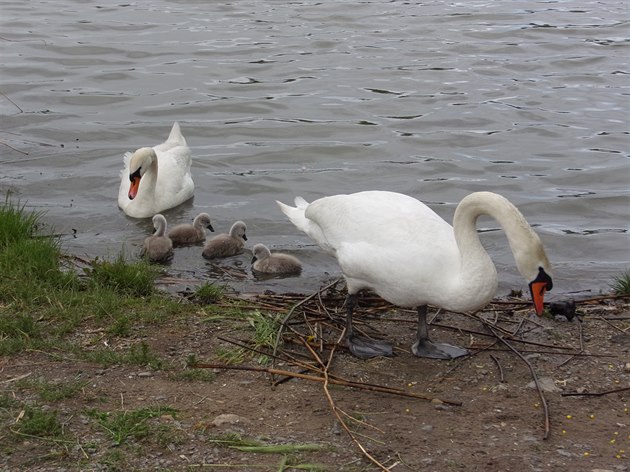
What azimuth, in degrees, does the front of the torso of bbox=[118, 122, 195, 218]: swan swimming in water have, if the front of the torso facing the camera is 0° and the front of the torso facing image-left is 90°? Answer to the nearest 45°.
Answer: approximately 45°

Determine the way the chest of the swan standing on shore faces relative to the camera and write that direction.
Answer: to the viewer's right

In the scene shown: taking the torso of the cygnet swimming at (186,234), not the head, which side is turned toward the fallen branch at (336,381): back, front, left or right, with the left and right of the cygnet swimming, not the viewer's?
right

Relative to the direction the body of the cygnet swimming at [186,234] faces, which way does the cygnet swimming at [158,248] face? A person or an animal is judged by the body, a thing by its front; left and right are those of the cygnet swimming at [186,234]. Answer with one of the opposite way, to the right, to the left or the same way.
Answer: to the left

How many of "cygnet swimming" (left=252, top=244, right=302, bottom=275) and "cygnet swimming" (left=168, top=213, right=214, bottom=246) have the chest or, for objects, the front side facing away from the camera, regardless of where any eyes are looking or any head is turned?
0

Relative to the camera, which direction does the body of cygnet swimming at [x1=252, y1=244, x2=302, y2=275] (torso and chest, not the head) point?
to the viewer's left

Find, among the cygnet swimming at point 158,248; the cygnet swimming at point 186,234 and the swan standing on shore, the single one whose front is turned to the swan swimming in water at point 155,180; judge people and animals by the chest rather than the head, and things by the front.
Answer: the cygnet swimming at point 158,248

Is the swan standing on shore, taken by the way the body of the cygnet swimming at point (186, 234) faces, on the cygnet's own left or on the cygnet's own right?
on the cygnet's own right

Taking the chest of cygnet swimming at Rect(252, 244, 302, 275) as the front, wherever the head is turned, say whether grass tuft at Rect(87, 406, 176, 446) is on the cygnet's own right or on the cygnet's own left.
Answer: on the cygnet's own left

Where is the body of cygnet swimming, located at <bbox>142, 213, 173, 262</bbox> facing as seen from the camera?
away from the camera

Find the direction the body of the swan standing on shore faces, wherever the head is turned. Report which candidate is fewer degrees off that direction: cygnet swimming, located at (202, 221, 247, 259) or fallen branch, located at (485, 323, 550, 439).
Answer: the fallen branch

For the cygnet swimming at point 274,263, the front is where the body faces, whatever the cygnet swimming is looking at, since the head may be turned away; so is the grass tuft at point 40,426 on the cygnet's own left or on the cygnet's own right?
on the cygnet's own left

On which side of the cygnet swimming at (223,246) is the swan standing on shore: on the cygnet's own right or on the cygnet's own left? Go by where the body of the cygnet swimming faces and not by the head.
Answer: on the cygnet's own right

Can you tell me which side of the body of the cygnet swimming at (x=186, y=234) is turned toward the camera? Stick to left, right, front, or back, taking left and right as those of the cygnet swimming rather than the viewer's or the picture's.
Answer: right

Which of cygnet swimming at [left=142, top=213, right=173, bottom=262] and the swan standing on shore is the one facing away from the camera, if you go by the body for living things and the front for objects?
the cygnet swimming
